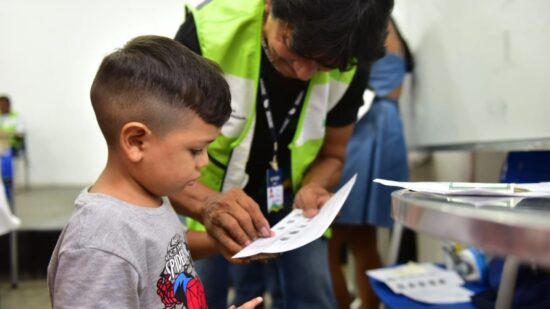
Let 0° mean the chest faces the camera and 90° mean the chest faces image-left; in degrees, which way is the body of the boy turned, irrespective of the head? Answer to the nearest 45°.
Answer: approximately 270°

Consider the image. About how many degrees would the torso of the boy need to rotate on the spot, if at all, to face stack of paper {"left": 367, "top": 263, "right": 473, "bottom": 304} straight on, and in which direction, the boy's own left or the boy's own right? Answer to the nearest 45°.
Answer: approximately 45° to the boy's own left

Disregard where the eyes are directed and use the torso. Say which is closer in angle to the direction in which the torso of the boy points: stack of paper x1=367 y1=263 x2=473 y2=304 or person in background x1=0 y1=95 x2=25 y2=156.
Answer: the stack of paper

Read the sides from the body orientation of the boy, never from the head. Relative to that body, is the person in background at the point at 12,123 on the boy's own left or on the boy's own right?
on the boy's own left

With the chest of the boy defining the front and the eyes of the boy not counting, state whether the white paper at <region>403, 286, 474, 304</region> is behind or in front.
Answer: in front

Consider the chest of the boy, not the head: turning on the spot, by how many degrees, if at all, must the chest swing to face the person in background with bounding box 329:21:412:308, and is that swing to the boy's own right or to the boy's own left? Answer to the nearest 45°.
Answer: approximately 45° to the boy's own left

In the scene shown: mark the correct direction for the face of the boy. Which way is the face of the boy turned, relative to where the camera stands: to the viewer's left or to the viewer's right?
to the viewer's right
